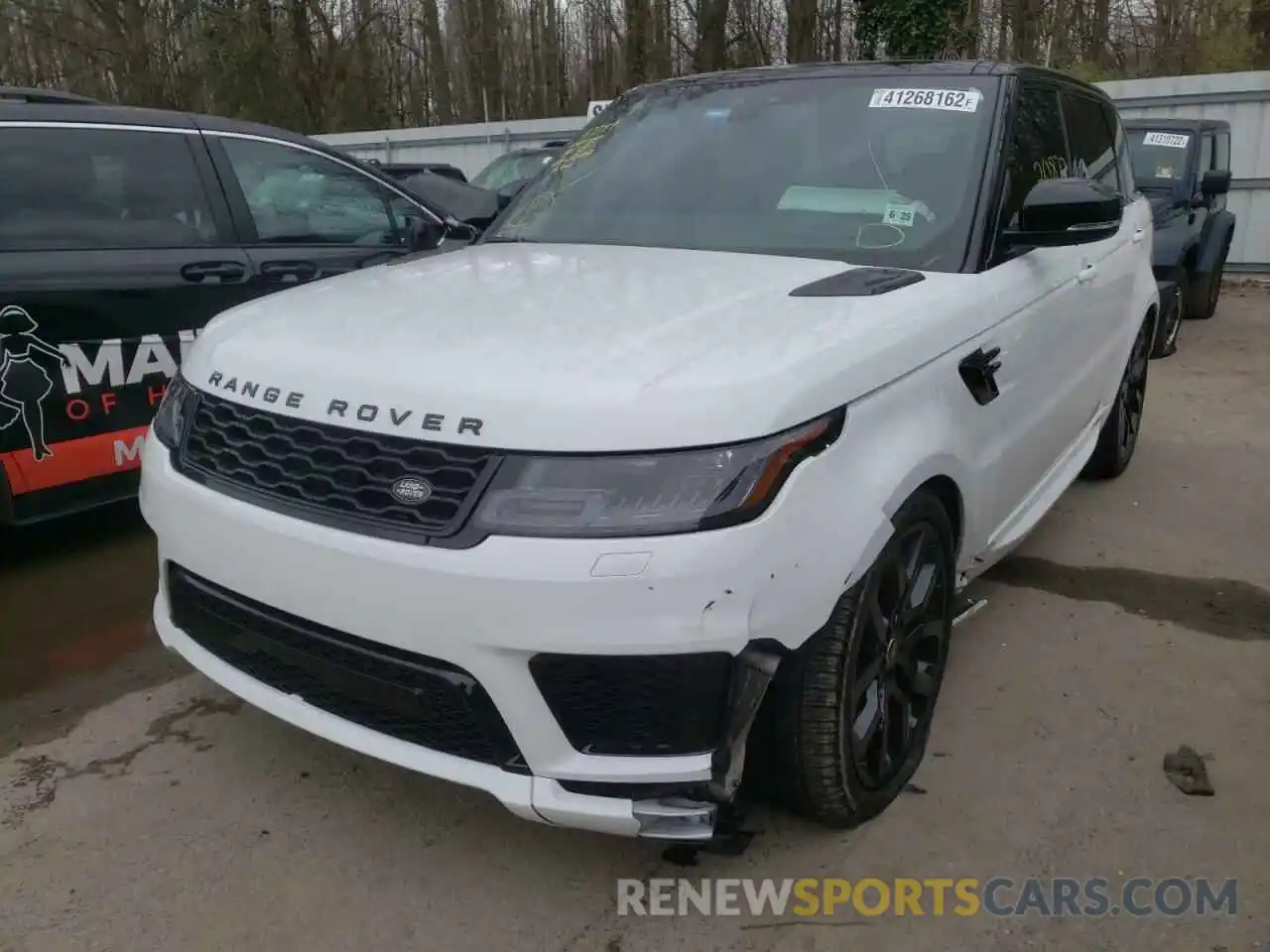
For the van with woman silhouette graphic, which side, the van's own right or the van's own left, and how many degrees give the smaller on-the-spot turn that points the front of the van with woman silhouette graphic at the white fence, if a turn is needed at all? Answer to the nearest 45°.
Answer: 0° — it already faces it

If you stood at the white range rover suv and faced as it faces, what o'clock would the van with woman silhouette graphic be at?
The van with woman silhouette graphic is roughly at 3 o'clock from the white range rover suv.

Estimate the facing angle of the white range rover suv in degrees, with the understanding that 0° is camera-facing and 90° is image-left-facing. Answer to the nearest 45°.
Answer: approximately 45°

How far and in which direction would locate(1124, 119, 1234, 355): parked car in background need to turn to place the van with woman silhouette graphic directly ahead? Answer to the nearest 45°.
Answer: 0° — it already faces it

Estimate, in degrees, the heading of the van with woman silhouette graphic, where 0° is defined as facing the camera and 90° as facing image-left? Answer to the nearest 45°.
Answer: approximately 225°

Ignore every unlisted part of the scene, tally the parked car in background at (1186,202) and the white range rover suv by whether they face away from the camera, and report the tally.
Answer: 0

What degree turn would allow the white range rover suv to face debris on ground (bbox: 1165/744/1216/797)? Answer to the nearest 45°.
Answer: approximately 135° to its left

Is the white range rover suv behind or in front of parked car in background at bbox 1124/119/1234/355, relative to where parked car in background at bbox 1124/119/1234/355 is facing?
in front

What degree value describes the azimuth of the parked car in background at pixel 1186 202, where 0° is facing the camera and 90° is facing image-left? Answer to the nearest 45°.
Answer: approximately 45°
